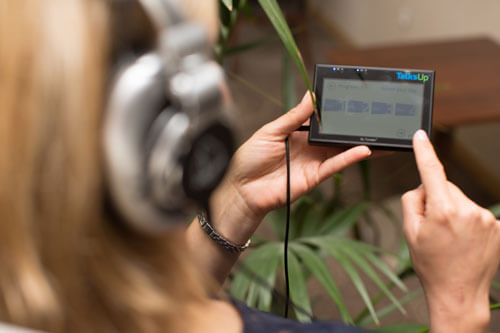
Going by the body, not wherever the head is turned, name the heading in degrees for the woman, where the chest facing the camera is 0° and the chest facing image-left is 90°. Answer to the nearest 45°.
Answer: approximately 225°

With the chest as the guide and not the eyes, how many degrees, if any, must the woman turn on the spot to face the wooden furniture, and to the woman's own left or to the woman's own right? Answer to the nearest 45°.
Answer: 0° — they already face it

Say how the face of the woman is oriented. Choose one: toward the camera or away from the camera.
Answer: away from the camera
